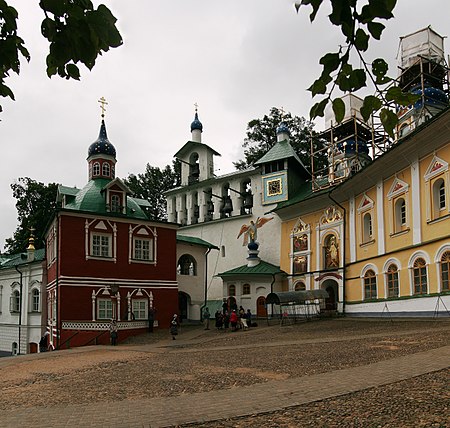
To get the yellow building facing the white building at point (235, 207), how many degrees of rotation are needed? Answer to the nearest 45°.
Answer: approximately 90° to its right

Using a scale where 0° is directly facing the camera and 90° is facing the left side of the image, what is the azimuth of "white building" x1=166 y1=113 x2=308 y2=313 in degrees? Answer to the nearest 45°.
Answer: approximately 45°

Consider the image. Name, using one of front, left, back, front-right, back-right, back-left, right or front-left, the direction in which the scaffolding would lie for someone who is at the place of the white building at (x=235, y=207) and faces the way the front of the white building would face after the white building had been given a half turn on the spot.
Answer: right

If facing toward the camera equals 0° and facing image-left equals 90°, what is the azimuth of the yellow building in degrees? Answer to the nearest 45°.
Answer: approximately 45°
